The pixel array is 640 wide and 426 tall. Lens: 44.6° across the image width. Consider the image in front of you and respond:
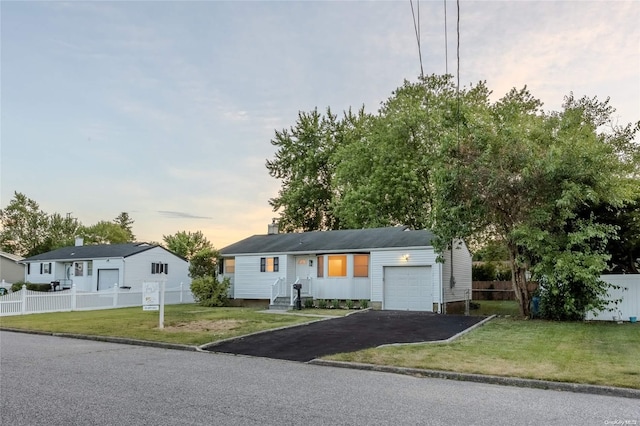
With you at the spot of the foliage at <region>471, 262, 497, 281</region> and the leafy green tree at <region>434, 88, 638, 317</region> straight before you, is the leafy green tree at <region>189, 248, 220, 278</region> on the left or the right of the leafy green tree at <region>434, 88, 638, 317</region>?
right

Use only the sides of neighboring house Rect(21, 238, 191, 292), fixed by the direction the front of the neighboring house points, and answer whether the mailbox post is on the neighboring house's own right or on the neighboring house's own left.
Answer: on the neighboring house's own left

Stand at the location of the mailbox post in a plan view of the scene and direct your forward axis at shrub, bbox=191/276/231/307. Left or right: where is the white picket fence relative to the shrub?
left

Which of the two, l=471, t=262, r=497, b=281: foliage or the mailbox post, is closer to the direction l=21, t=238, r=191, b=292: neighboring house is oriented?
the mailbox post

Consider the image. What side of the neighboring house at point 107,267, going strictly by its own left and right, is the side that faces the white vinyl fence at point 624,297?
left

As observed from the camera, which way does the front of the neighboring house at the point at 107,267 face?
facing the viewer and to the left of the viewer

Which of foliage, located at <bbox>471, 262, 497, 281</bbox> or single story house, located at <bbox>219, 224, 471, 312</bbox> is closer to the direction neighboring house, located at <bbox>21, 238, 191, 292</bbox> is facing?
the single story house

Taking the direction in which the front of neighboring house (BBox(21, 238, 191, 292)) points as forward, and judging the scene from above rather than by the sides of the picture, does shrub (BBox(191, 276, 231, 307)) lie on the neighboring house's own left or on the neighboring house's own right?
on the neighboring house's own left

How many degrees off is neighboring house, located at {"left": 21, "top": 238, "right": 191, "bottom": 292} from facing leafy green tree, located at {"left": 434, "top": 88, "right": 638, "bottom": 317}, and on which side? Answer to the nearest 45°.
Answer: approximately 90° to its left

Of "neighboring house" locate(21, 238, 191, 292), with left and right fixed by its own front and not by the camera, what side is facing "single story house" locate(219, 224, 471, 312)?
left
